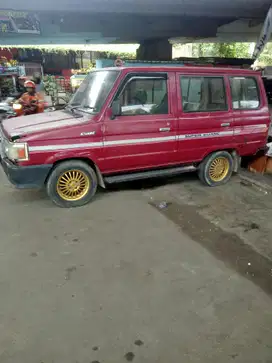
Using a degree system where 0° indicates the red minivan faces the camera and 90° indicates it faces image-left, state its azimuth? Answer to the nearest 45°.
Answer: approximately 45°
